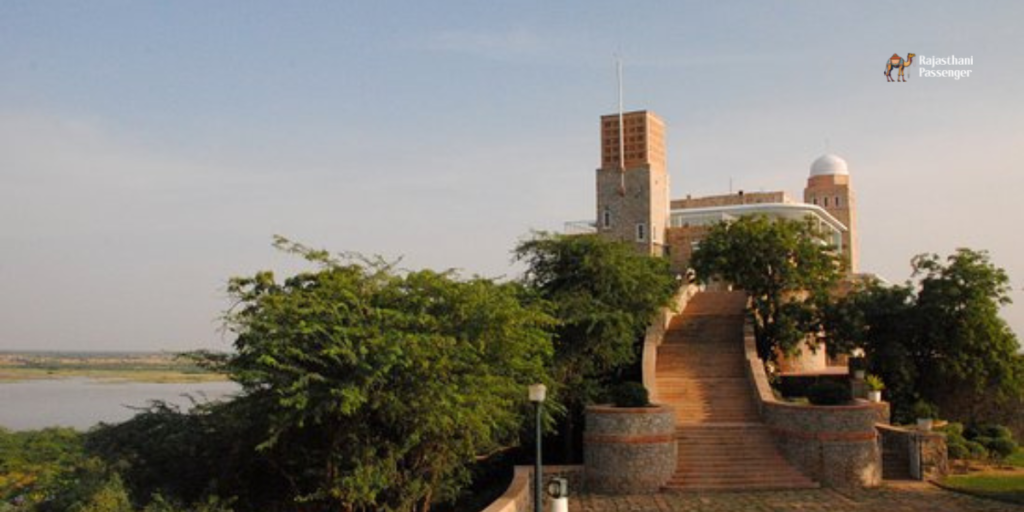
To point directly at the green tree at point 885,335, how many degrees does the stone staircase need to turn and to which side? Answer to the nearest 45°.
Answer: approximately 135° to its left

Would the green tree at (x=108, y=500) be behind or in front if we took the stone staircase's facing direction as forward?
in front

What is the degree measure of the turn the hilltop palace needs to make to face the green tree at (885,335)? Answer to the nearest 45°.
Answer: approximately 45° to its left

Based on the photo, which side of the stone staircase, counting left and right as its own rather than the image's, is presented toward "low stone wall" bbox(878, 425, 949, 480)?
left

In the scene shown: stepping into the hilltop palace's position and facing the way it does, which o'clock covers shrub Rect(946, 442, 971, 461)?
The shrub is roughly at 11 o'clock from the hilltop palace.

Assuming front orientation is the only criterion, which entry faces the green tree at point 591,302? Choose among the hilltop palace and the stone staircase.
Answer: the hilltop palace

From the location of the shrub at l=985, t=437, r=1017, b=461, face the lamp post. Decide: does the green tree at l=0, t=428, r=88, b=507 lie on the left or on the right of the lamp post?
right

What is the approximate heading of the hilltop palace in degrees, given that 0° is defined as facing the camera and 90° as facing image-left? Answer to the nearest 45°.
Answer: approximately 0°

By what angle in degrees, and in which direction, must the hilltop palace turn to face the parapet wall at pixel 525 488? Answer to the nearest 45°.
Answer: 0° — it already faces it

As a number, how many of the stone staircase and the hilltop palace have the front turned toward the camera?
2

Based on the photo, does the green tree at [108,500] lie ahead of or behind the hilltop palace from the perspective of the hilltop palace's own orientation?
ahead

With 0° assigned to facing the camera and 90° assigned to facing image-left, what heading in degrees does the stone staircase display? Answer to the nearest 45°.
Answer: approximately 0°
